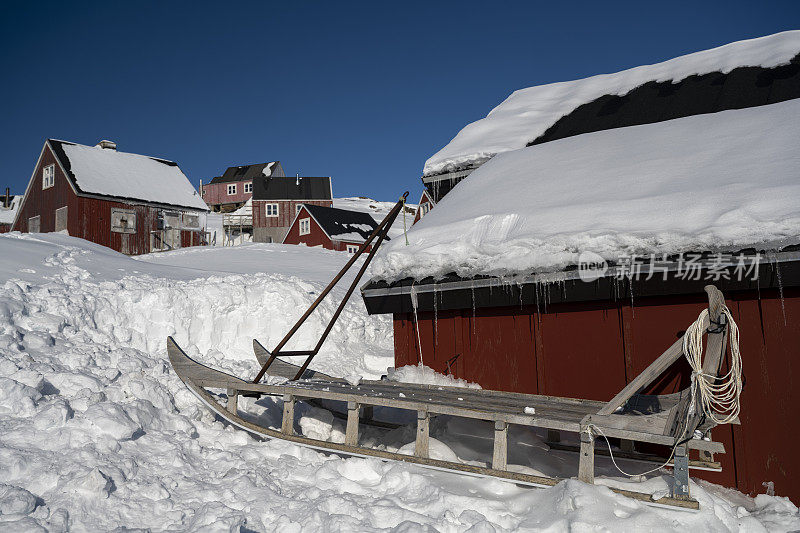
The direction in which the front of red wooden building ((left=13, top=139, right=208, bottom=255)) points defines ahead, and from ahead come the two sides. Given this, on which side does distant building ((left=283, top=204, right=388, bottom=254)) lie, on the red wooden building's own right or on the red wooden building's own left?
on the red wooden building's own left

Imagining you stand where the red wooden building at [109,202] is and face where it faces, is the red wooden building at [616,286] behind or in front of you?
in front

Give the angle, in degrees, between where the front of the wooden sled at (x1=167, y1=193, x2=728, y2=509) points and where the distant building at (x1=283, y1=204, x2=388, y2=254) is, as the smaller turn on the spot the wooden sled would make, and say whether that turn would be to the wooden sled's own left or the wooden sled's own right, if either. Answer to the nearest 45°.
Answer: approximately 45° to the wooden sled's own right

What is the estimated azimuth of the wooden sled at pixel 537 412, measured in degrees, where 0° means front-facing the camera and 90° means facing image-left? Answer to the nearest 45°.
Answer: approximately 135°

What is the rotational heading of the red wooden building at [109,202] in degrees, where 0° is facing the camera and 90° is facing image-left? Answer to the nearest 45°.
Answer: approximately 315°

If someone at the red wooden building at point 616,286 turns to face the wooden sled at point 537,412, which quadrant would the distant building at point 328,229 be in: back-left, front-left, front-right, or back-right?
back-right

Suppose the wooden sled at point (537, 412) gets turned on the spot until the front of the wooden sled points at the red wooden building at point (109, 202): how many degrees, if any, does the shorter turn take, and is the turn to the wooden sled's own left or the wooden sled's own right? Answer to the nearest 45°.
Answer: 0° — it already faces it

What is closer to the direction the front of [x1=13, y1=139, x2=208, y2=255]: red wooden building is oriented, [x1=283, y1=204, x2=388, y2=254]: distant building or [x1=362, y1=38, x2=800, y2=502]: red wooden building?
the red wooden building

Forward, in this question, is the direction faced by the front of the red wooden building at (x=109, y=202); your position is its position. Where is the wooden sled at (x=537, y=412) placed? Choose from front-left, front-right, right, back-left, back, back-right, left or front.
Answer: front-right
